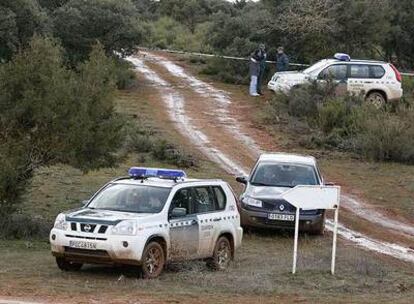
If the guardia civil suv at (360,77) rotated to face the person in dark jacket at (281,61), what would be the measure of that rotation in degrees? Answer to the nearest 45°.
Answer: approximately 45° to its right

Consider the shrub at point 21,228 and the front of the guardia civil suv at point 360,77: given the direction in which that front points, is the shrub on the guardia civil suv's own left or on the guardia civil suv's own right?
on the guardia civil suv's own left

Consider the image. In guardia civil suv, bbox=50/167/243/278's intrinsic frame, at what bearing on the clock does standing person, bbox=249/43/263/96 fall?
The standing person is roughly at 5 o'clock from the guardia civil suv.

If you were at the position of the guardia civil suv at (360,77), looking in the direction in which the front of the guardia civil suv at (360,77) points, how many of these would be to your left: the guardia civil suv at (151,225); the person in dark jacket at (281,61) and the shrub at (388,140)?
2

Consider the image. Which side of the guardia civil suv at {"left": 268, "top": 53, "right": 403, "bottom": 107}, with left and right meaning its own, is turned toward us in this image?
left

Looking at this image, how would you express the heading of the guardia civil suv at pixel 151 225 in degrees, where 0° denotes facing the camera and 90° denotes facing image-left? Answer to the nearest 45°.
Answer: approximately 45°

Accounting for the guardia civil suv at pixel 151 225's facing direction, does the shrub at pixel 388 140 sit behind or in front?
behind
